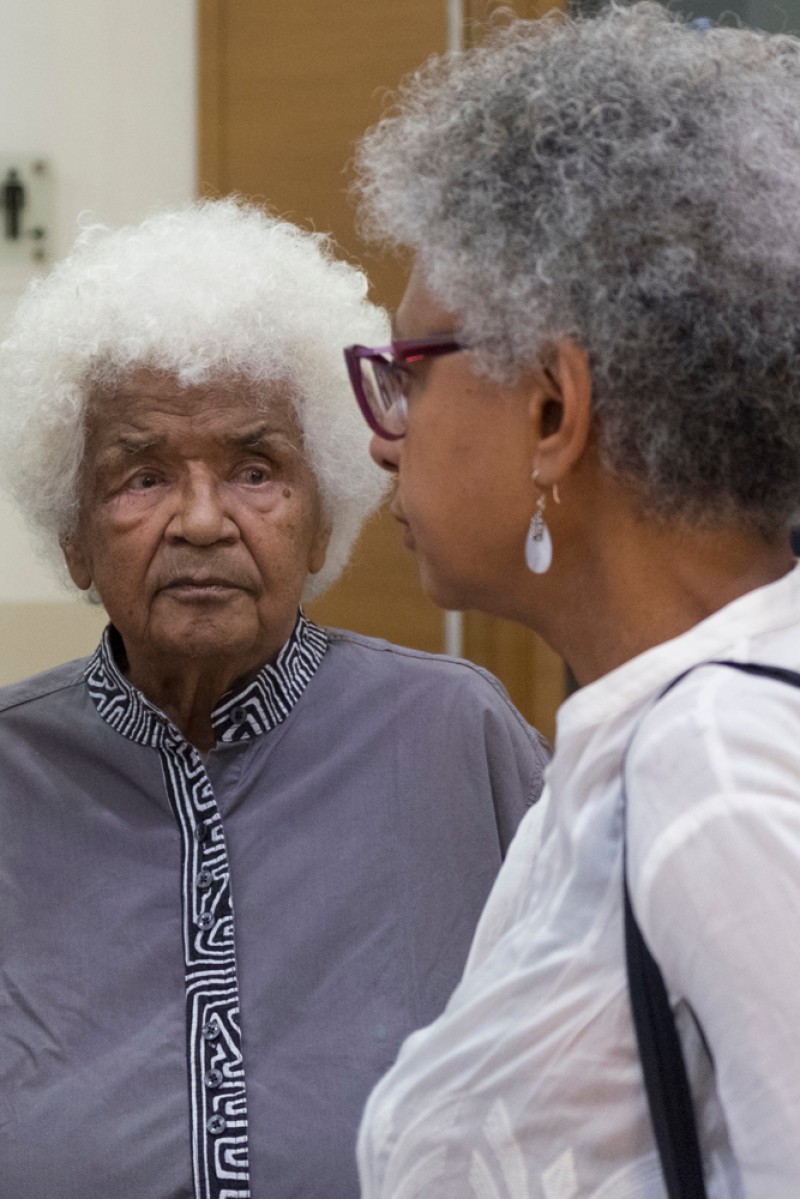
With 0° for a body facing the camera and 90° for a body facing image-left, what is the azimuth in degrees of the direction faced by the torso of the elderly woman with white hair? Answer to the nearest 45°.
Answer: approximately 0°

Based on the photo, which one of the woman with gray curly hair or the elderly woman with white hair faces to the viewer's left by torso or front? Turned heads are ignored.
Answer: the woman with gray curly hair

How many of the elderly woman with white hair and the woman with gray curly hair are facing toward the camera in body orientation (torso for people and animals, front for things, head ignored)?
1

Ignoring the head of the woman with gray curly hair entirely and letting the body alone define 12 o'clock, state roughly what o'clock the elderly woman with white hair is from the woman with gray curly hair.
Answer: The elderly woman with white hair is roughly at 2 o'clock from the woman with gray curly hair.

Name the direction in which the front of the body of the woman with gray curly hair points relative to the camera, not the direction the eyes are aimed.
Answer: to the viewer's left

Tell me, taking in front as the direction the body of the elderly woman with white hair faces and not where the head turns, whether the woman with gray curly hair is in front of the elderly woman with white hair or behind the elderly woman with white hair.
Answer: in front

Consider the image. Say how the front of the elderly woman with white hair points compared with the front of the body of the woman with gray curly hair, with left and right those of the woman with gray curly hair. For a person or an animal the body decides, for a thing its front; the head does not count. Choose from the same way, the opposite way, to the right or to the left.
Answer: to the left
